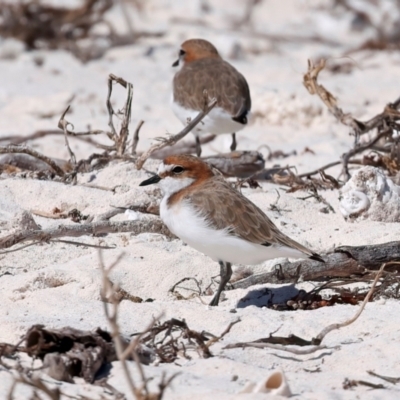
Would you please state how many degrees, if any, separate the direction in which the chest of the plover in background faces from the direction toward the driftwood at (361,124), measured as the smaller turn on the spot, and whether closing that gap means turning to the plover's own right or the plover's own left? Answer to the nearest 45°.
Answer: approximately 180°

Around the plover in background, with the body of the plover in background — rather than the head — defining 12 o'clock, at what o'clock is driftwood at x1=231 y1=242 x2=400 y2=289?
The driftwood is roughly at 7 o'clock from the plover in background.

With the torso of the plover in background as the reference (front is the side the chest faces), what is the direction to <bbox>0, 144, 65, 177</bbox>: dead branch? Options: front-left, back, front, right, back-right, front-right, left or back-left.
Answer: left

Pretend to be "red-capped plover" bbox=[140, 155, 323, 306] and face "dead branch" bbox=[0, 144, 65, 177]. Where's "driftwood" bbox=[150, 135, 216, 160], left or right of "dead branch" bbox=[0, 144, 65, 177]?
right

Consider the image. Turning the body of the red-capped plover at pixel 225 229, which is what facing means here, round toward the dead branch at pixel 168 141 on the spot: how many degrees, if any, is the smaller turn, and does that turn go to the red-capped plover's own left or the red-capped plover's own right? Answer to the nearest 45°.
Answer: approximately 90° to the red-capped plover's own right

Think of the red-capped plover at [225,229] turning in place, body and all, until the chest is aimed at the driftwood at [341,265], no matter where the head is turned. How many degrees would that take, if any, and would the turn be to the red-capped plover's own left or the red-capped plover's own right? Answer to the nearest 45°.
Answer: approximately 180°

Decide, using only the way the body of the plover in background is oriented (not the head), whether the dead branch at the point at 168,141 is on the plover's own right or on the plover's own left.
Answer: on the plover's own left

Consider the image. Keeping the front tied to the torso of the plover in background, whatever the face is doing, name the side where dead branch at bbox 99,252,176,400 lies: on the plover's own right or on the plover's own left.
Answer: on the plover's own left

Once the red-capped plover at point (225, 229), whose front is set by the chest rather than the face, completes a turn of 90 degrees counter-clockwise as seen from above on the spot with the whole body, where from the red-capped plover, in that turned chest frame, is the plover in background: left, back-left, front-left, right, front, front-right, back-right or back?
back

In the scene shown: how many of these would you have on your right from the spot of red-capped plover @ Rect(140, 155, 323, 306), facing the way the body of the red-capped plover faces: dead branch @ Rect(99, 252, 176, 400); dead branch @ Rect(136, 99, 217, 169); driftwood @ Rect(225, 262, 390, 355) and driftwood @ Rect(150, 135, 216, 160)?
2

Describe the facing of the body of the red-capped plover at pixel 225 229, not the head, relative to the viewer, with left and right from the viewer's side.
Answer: facing to the left of the viewer
